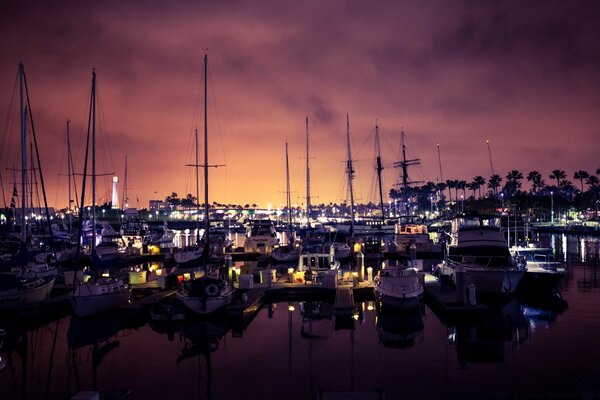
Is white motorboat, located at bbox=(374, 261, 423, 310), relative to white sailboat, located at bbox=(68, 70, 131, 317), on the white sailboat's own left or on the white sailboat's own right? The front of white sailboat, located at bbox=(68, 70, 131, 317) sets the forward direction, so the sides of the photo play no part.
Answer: on the white sailboat's own left

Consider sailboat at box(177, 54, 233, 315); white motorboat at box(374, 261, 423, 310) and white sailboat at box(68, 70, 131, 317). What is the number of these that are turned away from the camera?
1

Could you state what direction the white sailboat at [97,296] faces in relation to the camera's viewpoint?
facing the viewer and to the left of the viewer

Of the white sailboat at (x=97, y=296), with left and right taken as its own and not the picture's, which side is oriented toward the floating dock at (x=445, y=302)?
left
